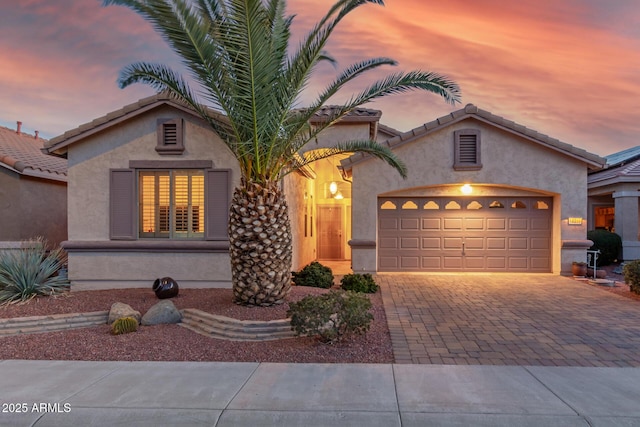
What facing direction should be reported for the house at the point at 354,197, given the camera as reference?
facing the viewer

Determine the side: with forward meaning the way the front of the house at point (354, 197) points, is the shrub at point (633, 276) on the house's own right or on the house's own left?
on the house's own left

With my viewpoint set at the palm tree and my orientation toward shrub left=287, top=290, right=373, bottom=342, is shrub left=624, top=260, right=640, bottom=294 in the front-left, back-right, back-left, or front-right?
front-left

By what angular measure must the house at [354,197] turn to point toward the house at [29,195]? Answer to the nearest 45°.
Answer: approximately 90° to its right

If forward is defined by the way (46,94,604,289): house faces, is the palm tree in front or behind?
in front

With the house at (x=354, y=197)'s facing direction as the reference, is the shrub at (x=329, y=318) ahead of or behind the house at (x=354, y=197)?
ahead

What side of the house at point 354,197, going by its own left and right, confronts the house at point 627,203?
left

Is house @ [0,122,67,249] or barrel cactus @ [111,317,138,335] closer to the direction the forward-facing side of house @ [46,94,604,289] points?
the barrel cactus

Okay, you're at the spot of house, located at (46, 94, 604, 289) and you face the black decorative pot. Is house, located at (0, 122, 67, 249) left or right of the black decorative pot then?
right
